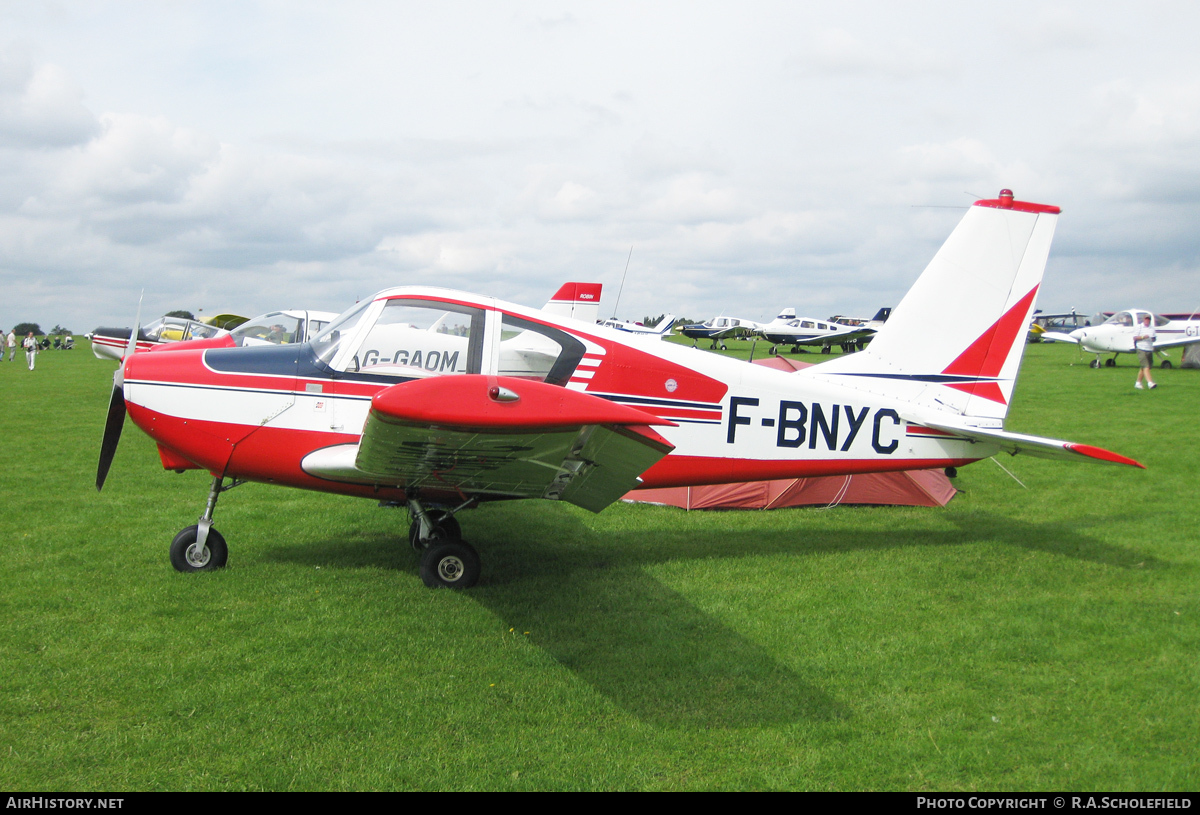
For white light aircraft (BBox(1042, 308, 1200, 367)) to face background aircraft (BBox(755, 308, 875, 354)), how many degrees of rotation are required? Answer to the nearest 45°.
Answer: approximately 90° to its right

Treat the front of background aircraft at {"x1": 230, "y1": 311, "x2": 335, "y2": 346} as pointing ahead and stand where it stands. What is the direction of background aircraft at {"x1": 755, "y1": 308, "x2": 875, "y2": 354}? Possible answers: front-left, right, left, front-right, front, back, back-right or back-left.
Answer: back-right

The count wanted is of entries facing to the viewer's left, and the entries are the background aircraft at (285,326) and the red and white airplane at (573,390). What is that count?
2

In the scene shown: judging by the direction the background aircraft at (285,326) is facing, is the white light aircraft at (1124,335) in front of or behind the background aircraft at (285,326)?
behind

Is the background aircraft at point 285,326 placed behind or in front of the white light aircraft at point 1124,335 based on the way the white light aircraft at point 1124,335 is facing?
in front

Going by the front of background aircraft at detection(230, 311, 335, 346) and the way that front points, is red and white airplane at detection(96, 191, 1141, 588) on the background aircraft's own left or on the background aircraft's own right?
on the background aircraft's own left

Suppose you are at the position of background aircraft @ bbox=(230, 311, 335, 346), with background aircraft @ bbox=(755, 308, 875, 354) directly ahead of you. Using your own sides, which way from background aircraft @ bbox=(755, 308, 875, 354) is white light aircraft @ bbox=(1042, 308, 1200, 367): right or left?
right

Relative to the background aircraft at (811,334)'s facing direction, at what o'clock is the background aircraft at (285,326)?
the background aircraft at (285,326) is roughly at 11 o'clock from the background aircraft at (811,334).

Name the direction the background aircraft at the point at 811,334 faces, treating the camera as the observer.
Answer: facing the viewer and to the left of the viewer

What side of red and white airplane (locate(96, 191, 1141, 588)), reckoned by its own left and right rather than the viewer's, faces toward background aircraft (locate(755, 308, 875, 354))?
right

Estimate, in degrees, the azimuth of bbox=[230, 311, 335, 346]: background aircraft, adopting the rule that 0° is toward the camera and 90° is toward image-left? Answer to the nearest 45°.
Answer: approximately 90°

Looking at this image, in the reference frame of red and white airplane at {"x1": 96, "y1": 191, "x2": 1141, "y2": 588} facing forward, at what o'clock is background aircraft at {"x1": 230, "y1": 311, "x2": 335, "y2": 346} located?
The background aircraft is roughly at 2 o'clock from the red and white airplane.

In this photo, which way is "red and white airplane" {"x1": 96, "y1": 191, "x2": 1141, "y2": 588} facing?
to the viewer's left
